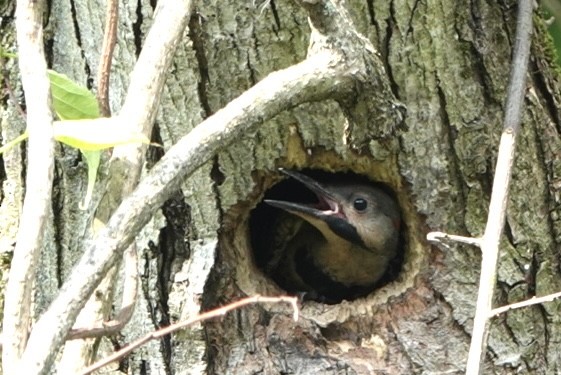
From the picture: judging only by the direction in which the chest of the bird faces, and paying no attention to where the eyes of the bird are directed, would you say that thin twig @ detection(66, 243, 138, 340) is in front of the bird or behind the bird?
in front

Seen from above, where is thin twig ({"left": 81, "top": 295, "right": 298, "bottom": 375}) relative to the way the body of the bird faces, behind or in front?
in front

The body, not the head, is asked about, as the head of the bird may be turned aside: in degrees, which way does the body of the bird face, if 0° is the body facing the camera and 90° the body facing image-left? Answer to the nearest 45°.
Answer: approximately 45°
